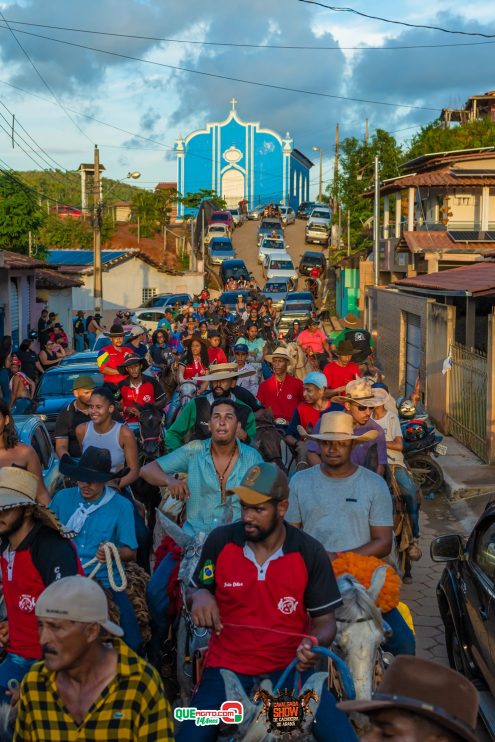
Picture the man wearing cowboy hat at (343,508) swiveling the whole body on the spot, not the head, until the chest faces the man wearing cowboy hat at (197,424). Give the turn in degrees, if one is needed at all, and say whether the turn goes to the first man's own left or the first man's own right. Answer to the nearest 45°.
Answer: approximately 135° to the first man's own right

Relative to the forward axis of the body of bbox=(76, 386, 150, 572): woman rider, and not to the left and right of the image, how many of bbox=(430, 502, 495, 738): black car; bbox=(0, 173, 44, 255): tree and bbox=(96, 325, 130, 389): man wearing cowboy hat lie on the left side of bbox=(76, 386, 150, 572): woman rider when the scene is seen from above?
1

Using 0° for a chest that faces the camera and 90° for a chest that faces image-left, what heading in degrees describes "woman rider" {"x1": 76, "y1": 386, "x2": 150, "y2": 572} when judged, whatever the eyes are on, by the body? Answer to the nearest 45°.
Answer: approximately 45°

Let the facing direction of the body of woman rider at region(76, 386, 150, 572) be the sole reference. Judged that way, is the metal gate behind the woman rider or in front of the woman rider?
behind

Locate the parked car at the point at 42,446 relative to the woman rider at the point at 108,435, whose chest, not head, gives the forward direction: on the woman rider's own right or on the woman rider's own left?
on the woman rider's own right

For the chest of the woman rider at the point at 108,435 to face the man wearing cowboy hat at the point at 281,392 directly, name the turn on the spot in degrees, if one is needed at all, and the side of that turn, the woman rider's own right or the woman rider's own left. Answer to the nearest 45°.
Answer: approximately 180°

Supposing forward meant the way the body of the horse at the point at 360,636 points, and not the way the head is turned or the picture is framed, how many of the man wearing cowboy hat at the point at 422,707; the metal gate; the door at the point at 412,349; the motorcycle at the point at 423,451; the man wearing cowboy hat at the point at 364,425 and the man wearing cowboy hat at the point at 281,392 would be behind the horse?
5

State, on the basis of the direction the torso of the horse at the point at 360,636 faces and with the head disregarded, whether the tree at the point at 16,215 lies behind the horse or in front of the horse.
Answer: behind

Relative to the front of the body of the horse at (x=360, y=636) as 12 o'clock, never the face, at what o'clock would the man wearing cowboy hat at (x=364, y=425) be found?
The man wearing cowboy hat is roughly at 6 o'clock from the horse.

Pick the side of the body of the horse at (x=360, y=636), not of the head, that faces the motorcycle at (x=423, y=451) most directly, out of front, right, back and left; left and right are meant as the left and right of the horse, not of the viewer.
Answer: back

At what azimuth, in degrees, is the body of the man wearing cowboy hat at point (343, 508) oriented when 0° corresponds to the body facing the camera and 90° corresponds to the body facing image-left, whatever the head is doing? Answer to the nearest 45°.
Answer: approximately 0°
